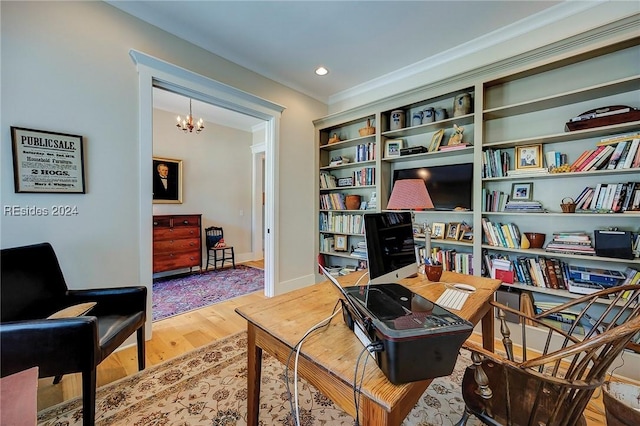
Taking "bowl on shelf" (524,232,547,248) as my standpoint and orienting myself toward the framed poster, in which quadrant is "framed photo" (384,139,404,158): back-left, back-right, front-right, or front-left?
front-right

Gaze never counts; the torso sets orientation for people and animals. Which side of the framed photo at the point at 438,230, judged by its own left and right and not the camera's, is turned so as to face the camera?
front

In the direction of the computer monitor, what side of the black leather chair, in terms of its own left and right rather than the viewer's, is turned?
front

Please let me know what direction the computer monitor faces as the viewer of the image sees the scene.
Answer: facing the viewer and to the right of the viewer

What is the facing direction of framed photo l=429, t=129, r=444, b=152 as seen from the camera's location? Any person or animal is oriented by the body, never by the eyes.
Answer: facing the viewer and to the left of the viewer

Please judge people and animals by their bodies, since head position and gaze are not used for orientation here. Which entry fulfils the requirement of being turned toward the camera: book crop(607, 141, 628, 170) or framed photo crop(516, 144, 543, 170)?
the framed photo

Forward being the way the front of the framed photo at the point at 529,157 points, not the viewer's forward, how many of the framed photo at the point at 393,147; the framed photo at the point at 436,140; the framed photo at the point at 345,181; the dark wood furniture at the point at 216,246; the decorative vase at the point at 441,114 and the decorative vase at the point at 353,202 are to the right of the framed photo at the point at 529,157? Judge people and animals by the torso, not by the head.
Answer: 6

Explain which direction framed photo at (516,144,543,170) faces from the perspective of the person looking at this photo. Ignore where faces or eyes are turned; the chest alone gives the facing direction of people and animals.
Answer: facing the viewer
